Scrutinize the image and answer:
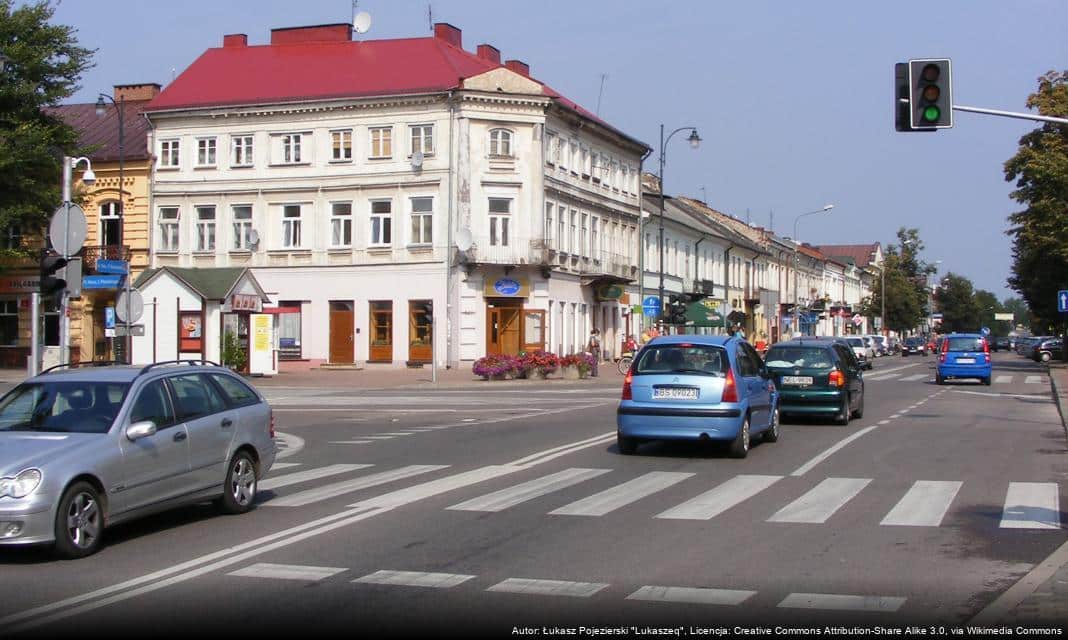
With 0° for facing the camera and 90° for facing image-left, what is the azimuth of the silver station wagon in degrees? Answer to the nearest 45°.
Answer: approximately 45°

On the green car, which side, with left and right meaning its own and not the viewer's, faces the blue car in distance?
front

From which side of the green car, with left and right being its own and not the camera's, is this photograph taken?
back

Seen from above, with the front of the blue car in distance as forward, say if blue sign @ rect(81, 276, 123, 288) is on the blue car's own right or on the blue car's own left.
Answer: on the blue car's own left

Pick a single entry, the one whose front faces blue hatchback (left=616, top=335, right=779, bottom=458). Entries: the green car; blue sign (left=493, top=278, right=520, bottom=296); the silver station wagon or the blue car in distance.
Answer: the blue sign

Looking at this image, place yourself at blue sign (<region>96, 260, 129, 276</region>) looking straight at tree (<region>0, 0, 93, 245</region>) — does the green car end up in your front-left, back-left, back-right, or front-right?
back-right

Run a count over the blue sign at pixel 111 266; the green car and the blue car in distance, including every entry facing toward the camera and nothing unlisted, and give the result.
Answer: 1

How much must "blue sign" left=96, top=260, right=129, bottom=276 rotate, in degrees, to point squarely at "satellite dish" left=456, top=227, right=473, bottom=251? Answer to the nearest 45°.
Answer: approximately 135° to its left

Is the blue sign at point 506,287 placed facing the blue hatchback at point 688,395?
yes

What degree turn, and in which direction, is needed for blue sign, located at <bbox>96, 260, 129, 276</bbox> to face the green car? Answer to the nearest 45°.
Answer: approximately 45° to its left

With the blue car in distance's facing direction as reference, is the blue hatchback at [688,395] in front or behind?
behind

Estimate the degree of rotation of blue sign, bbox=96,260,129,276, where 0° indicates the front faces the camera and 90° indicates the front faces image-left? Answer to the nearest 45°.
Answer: approximately 0°

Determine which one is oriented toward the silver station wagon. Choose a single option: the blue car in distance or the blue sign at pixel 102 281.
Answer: the blue sign

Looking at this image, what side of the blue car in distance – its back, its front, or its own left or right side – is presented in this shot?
back
